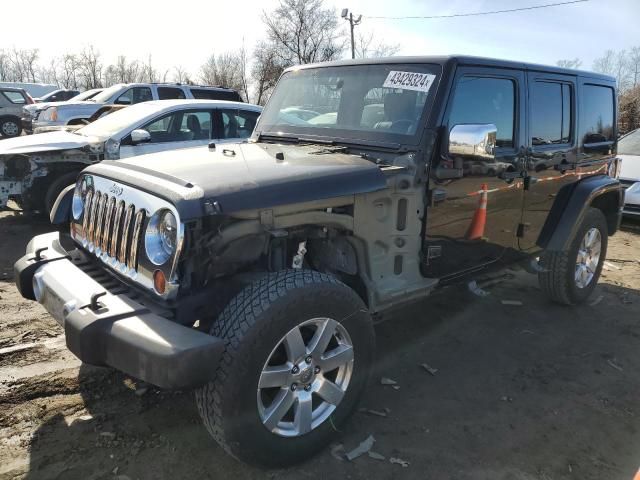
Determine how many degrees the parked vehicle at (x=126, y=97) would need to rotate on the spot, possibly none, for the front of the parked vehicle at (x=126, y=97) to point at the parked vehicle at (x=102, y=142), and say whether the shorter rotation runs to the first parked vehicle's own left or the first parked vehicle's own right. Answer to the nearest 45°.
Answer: approximately 45° to the first parked vehicle's own left

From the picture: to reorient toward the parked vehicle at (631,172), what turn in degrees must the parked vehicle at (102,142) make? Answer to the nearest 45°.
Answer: approximately 135° to its left

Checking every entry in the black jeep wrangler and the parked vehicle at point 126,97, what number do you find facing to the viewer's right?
0

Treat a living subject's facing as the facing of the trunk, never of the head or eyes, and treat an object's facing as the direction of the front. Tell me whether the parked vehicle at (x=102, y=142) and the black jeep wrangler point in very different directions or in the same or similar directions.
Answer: same or similar directions

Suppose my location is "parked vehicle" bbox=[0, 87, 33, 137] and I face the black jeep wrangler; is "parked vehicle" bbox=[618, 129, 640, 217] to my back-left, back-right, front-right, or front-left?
front-left

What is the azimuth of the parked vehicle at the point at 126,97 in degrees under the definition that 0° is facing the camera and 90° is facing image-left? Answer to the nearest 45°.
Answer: approximately 45°

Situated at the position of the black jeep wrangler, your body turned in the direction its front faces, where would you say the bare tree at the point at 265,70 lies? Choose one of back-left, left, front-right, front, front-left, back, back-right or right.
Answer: back-right

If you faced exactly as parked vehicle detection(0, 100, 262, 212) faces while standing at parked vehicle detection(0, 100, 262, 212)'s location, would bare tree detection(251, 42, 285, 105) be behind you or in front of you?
behind

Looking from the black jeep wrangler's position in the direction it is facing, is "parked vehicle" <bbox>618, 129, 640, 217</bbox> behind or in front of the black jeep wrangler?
behind

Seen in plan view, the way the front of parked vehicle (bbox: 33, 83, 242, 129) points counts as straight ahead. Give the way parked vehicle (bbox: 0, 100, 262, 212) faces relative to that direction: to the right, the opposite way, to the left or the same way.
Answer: the same way

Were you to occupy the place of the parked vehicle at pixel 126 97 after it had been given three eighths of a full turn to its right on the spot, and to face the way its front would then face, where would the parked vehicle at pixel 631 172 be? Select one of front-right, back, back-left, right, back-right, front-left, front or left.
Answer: back-right

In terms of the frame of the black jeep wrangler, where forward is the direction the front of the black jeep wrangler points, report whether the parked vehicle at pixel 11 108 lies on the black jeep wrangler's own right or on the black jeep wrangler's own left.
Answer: on the black jeep wrangler's own right

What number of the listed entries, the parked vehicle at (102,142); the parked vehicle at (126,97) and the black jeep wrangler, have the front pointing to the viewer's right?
0

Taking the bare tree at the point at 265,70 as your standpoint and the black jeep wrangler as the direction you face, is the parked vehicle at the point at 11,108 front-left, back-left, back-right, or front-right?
front-right

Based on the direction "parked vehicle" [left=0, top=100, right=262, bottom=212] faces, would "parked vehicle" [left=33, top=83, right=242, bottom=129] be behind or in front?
behind

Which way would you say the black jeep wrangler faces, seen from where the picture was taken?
facing the viewer and to the left of the viewer

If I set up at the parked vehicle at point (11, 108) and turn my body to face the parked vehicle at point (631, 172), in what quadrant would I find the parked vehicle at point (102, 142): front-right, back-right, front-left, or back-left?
front-right

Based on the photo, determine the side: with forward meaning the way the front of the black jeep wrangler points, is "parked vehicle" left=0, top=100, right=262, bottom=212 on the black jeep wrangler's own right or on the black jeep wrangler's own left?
on the black jeep wrangler's own right
